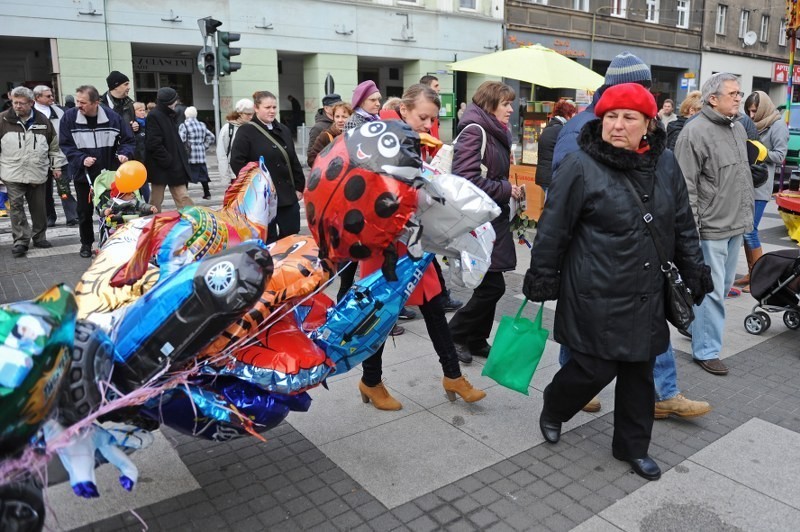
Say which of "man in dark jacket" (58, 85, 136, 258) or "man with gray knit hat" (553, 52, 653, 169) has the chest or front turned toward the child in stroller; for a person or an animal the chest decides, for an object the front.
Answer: the man in dark jacket

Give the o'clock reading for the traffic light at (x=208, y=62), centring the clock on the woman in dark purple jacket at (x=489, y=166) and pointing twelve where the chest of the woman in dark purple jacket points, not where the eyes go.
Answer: The traffic light is roughly at 8 o'clock from the woman in dark purple jacket.

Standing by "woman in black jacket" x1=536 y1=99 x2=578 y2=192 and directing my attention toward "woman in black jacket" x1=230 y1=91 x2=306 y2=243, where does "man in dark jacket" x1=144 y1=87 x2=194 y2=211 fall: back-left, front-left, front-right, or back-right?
front-right

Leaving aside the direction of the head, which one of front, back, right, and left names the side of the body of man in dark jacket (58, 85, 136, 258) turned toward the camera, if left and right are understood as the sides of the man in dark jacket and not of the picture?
front

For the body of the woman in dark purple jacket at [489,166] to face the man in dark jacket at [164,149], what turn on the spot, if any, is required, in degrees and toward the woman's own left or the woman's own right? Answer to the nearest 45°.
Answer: approximately 135° to the woman's own left

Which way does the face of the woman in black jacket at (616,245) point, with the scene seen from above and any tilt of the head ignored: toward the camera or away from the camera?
toward the camera
